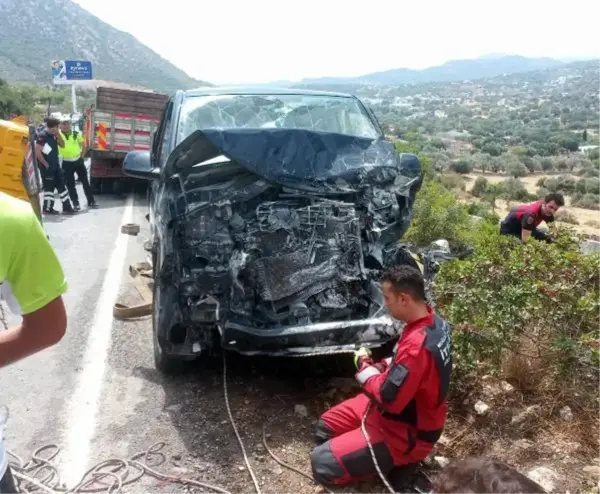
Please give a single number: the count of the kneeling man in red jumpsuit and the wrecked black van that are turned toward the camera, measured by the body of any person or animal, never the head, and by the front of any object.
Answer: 1

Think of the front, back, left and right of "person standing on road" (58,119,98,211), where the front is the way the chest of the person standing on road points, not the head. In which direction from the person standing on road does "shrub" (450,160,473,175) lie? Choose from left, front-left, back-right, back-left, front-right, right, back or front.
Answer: back-left

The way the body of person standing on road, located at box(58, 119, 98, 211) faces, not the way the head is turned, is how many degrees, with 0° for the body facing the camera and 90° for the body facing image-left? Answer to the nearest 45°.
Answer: approximately 0°

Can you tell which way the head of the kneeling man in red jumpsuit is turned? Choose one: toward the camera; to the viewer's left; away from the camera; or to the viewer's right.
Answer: to the viewer's left

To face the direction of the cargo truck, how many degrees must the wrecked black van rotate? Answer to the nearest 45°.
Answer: approximately 180°

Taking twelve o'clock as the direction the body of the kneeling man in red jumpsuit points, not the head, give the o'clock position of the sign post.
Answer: The sign post is roughly at 2 o'clock from the kneeling man in red jumpsuit.

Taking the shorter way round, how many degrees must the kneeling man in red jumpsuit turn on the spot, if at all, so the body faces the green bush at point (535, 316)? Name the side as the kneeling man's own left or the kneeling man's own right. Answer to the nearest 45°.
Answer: approximately 135° to the kneeling man's own right

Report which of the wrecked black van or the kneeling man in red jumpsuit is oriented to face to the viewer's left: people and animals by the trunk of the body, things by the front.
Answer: the kneeling man in red jumpsuit

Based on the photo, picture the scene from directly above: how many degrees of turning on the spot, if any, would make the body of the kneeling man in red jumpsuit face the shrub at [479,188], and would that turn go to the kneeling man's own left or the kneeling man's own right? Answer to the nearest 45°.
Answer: approximately 90° to the kneeling man's own right

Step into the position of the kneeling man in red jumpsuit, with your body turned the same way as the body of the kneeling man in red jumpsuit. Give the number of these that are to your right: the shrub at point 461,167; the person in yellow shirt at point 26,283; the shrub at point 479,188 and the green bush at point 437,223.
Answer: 3

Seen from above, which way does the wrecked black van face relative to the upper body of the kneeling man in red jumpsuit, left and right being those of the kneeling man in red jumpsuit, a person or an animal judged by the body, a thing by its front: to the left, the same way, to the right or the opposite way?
to the left

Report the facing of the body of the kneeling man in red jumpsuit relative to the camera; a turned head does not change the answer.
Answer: to the viewer's left
